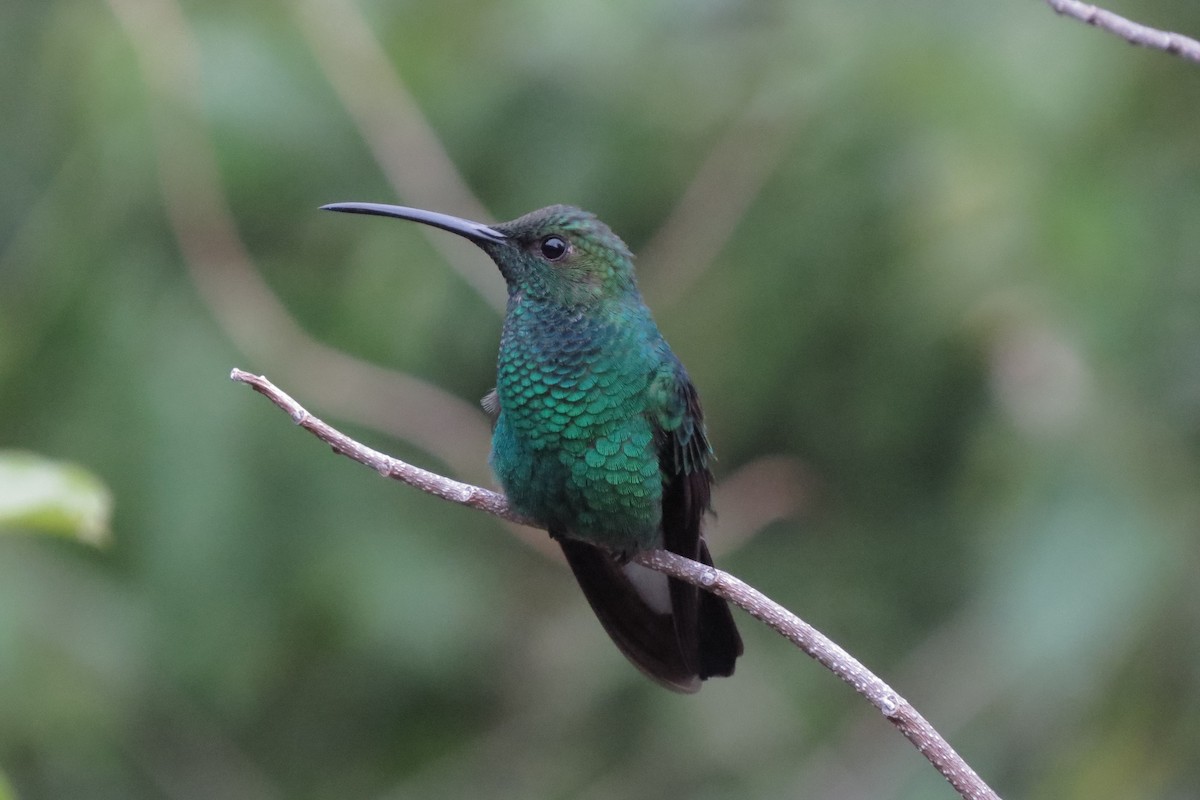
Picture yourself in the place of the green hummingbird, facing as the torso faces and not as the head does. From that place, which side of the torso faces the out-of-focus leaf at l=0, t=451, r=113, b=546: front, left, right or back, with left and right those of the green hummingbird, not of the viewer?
right

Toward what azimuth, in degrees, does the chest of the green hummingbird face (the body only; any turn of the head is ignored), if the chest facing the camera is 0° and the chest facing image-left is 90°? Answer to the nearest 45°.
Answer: approximately 45°
